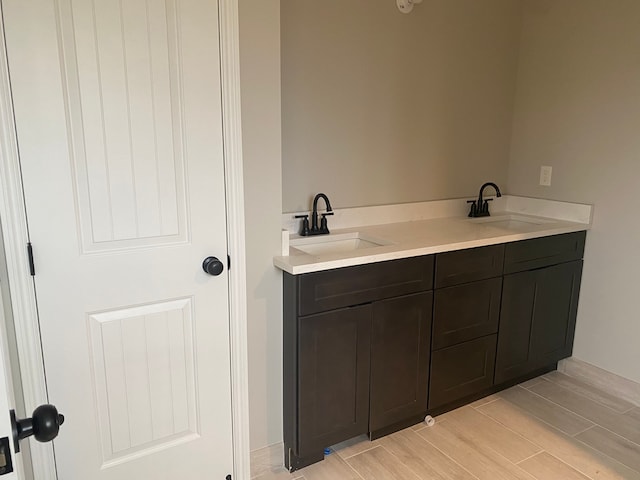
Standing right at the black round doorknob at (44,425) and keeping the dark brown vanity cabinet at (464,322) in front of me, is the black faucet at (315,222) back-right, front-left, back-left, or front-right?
front-left

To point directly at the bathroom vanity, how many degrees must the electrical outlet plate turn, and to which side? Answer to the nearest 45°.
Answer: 0° — it already faces it

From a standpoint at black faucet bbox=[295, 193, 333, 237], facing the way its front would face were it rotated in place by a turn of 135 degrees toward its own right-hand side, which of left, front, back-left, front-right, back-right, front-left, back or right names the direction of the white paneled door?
front-left

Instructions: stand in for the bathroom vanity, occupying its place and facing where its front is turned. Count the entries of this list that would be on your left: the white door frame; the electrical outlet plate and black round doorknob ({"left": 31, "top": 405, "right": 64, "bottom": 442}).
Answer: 1

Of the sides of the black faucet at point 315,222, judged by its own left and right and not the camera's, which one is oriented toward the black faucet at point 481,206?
left

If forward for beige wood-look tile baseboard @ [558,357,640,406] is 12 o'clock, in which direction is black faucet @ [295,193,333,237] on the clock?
The black faucet is roughly at 12 o'clock from the beige wood-look tile baseboard.

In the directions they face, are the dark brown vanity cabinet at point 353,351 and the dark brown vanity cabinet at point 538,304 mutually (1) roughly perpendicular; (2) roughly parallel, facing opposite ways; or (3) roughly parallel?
roughly parallel

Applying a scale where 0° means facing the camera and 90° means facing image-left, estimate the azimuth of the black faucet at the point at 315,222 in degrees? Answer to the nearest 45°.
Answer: approximately 315°

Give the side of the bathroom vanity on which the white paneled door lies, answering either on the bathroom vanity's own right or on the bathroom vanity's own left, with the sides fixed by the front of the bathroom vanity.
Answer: on the bathroom vanity's own right

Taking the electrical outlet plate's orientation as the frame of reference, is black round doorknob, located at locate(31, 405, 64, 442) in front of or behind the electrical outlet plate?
in front

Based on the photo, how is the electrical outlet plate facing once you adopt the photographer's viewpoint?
facing the viewer and to the left of the viewer

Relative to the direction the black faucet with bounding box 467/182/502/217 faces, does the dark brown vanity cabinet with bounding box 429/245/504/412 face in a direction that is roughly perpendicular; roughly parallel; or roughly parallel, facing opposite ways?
roughly parallel

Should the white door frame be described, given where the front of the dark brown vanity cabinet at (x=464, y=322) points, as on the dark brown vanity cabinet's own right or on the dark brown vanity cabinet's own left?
on the dark brown vanity cabinet's own right

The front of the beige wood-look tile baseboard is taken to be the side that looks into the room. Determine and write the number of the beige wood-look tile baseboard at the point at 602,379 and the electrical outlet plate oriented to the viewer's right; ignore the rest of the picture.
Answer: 0

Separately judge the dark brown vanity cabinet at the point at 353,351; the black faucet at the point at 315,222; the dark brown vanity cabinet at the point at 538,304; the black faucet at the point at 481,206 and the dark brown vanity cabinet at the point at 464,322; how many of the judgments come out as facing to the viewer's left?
0

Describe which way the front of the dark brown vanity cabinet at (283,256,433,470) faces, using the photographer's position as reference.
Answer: facing the viewer and to the right of the viewer
